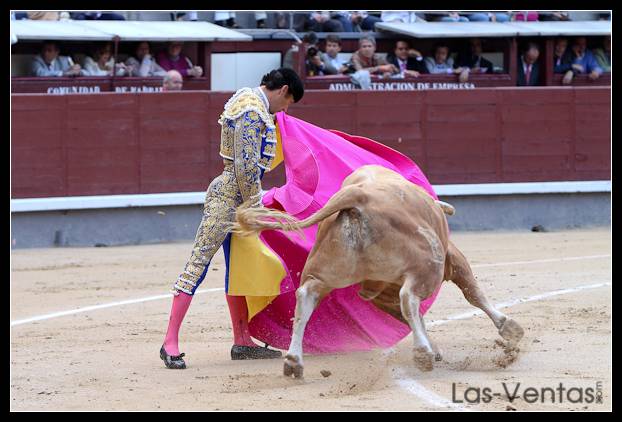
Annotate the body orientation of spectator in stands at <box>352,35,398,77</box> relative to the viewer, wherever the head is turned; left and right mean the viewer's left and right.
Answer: facing the viewer

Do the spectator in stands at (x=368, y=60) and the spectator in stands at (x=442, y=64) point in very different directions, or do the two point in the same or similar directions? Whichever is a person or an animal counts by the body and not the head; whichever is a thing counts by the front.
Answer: same or similar directions

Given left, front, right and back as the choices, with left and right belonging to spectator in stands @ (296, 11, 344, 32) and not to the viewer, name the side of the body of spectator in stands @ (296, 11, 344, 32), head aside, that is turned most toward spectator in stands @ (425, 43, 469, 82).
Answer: left

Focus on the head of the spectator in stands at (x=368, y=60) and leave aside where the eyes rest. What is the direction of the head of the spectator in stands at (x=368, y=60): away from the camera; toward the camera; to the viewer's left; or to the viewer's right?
toward the camera

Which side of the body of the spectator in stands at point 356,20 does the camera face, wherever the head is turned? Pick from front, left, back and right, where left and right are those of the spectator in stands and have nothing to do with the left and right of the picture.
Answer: front

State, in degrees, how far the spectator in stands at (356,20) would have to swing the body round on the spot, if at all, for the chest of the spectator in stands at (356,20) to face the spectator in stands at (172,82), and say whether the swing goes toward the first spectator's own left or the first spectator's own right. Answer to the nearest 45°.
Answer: approximately 45° to the first spectator's own right

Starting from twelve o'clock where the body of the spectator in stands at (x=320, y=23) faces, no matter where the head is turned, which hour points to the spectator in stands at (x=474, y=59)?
the spectator in stands at (x=474, y=59) is roughly at 9 o'clock from the spectator in stands at (x=320, y=23).

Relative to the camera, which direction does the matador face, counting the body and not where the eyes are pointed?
to the viewer's right

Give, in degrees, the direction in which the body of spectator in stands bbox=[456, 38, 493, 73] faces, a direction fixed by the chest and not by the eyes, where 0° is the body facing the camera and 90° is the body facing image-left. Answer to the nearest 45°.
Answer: approximately 0°

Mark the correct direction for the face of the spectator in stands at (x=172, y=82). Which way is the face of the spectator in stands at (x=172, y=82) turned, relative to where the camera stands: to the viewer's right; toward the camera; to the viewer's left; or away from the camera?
toward the camera

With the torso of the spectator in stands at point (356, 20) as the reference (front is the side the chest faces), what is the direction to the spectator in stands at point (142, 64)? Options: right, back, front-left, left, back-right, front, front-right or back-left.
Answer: front-right

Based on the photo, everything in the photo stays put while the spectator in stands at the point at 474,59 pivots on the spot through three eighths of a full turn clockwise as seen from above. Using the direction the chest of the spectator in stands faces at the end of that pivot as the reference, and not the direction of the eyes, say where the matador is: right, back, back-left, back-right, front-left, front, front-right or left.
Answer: back-left

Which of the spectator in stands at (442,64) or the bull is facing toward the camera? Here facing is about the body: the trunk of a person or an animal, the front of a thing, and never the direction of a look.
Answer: the spectator in stands

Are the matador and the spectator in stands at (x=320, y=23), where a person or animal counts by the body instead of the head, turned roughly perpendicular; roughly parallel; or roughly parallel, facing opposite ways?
roughly perpendicular

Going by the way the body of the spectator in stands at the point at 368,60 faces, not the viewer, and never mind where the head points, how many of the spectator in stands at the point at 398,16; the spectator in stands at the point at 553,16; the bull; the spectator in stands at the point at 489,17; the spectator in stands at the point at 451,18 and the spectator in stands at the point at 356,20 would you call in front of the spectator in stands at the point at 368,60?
1

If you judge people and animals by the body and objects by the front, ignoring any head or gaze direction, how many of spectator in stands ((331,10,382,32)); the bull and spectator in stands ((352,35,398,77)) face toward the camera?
2

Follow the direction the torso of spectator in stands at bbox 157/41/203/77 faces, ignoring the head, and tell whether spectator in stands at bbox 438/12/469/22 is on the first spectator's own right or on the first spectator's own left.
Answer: on the first spectator's own left

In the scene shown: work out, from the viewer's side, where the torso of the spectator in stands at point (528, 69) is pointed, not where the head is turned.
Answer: toward the camera
